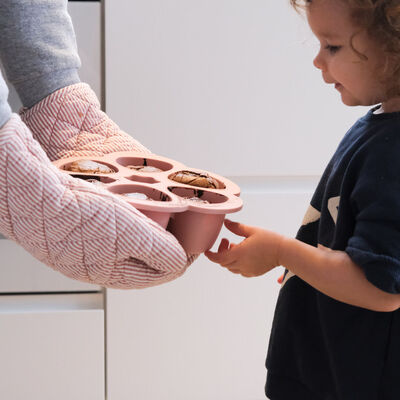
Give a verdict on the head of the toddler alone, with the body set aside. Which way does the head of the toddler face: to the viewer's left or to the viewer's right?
to the viewer's left

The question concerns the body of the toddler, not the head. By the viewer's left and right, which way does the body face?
facing to the left of the viewer
